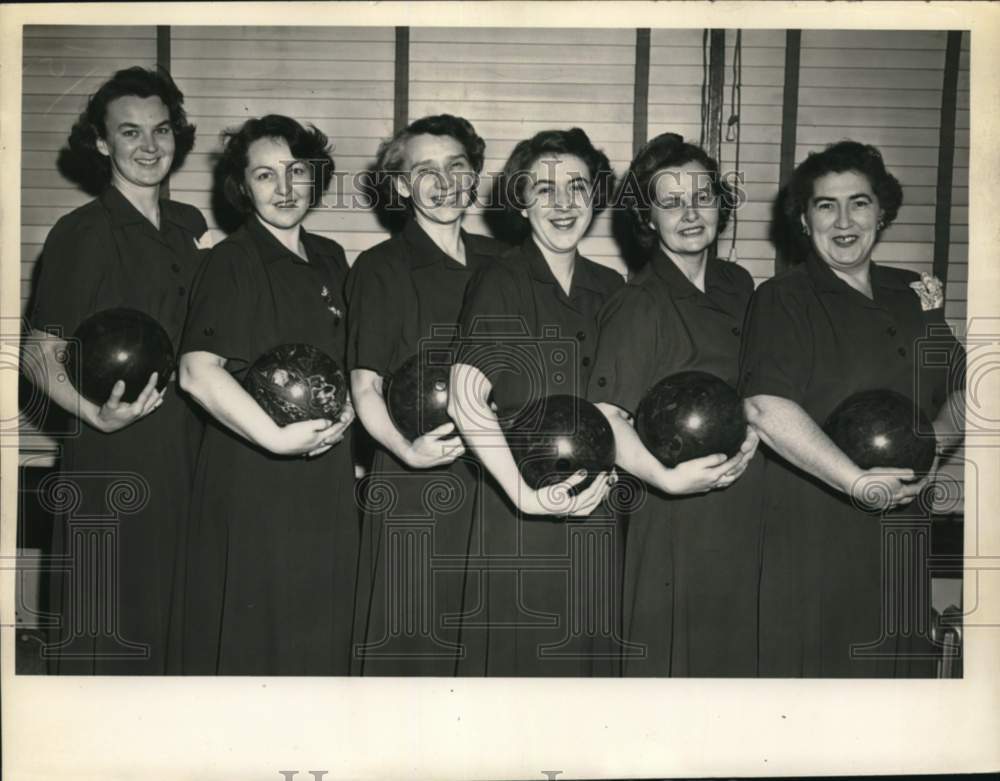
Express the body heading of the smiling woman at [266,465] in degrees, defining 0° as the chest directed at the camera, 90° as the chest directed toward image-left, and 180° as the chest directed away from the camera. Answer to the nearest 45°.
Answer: approximately 315°

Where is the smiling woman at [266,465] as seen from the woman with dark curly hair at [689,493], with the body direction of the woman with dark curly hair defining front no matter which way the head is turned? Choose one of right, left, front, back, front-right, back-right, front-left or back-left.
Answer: back-right

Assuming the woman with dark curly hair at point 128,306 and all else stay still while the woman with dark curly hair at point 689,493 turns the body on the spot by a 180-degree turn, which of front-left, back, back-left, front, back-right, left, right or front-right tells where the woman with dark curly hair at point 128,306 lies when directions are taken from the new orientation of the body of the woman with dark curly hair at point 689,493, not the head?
front-left

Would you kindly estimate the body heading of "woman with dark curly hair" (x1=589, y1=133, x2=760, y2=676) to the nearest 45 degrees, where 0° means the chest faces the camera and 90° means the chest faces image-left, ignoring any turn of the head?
approximately 315°

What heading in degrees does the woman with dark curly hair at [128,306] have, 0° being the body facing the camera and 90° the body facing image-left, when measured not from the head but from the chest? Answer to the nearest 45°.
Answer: approximately 315°
